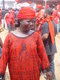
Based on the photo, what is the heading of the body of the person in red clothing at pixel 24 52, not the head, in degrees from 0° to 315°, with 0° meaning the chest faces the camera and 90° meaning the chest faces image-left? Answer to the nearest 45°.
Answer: approximately 0°
